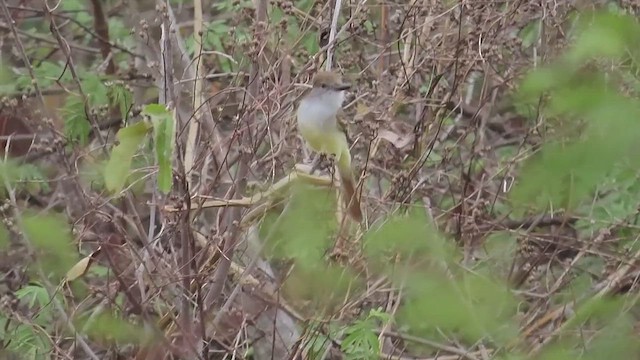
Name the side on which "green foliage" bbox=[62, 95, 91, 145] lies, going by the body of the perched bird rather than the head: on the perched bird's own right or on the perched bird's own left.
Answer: on the perched bird's own right

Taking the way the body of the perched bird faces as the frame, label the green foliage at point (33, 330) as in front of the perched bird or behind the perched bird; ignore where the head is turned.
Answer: in front

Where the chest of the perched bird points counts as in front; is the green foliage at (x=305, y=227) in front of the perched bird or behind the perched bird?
in front

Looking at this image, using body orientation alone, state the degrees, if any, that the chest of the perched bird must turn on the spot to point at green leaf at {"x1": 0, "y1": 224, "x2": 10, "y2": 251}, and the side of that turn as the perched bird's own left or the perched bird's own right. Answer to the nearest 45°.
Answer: approximately 45° to the perched bird's own right

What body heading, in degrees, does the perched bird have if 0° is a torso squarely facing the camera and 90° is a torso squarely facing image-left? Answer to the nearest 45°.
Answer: approximately 45°

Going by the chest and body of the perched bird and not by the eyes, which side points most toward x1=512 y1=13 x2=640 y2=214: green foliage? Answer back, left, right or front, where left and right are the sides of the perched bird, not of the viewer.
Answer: left

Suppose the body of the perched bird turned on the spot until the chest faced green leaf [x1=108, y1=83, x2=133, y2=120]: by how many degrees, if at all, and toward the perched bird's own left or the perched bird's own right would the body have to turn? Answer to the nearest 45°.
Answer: approximately 90° to the perched bird's own right
